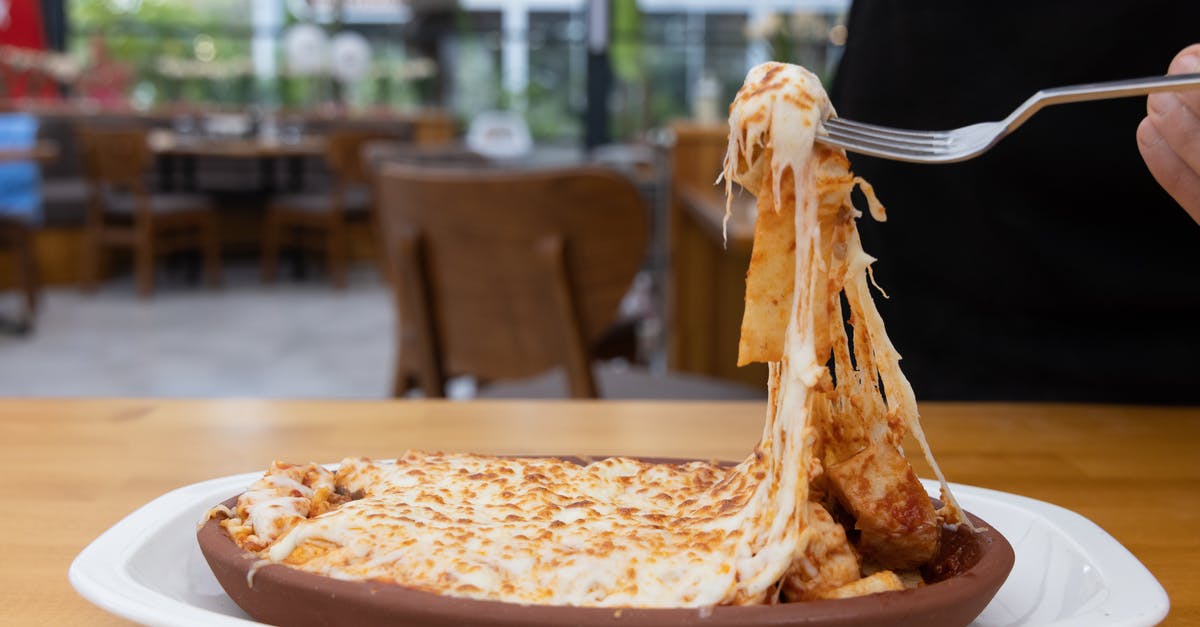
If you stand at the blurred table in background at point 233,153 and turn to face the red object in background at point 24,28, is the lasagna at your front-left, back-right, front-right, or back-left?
back-left

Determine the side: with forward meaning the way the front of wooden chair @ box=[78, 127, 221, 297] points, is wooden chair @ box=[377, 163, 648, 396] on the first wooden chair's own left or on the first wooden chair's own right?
on the first wooden chair's own right

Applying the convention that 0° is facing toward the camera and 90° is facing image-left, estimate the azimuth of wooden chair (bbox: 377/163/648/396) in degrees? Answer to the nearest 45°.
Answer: approximately 225°

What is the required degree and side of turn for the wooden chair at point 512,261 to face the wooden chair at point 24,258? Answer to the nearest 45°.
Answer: approximately 90° to its left

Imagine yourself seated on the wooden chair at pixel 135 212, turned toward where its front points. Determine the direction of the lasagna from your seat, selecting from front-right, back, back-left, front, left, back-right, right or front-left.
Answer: back-right

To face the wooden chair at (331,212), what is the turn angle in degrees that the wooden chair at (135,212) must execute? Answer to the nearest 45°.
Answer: approximately 45° to its right

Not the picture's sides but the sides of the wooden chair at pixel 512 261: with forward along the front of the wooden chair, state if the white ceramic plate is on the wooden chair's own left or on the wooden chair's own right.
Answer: on the wooden chair's own right

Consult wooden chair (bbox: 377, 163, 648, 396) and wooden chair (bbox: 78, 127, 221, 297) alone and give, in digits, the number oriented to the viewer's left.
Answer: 0

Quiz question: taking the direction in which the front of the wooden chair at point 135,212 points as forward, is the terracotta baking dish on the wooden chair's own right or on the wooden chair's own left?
on the wooden chair's own right

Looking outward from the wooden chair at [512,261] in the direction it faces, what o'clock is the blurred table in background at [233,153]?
The blurred table in background is roughly at 10 o'clock from the wooden chair.

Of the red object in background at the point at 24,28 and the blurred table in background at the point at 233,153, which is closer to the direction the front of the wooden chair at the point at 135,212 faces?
the blurred table in background

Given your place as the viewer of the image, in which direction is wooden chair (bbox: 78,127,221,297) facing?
facing away from the viewer and to the right of the viewer
